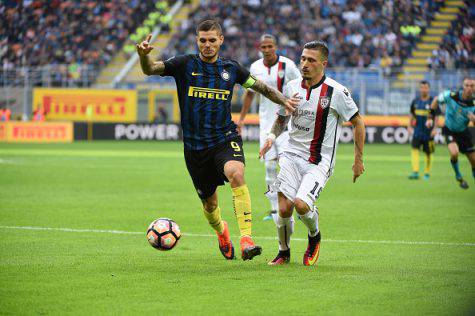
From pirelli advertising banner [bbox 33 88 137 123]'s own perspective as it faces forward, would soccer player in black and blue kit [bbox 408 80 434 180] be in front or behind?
in front

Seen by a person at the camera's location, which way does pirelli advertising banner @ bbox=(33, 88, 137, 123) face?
facing the viewer

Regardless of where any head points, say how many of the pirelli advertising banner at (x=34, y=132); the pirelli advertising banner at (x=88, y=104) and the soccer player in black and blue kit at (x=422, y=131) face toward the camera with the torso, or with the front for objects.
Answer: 3

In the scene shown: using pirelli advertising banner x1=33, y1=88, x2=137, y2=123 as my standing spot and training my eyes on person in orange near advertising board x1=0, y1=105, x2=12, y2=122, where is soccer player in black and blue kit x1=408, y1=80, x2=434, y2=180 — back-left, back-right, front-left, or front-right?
back-left

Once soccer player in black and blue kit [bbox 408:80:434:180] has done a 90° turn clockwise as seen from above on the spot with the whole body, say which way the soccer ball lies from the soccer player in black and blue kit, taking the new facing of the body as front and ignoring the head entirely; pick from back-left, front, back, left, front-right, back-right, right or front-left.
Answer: left

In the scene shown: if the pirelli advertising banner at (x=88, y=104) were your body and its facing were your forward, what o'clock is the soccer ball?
The soccer ball is roughly at 12 o'clock from the pirelli advertising banner.

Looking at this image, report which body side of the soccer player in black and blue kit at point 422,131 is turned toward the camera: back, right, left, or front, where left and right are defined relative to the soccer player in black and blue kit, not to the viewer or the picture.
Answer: front

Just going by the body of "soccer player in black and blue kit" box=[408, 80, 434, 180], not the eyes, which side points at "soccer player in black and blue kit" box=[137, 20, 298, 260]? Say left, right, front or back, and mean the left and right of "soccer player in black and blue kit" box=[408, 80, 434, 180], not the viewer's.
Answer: front

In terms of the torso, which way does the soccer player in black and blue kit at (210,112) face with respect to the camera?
toward the camera

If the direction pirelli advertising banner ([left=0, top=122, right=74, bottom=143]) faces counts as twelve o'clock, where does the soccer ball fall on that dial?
The soccer ball is roughly at 12 o'clock from the pirelli advertising banner.

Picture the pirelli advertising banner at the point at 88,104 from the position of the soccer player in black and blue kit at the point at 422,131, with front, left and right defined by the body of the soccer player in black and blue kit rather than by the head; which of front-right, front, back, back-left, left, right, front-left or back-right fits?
back-right

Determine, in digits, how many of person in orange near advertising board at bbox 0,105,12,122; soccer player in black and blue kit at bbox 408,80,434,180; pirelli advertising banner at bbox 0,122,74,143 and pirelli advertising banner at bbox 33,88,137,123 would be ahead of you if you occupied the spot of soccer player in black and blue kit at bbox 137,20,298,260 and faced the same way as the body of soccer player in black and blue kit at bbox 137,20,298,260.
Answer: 0

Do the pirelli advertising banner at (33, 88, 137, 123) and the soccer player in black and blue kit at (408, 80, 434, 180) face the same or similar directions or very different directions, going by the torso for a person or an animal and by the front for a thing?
same or similar directions

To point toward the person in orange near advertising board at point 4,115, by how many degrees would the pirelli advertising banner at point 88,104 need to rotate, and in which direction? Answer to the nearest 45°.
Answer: approximately 90° to its right

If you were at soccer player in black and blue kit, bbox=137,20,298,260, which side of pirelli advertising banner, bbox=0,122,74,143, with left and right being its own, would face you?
front

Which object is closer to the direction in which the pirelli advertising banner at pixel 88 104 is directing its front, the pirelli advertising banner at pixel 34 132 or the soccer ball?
the soccer ball

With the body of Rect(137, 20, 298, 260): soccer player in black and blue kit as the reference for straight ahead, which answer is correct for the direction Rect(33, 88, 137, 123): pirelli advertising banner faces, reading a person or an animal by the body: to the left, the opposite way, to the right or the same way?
the same way

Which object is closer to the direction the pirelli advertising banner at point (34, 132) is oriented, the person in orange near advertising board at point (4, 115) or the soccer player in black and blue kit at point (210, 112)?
the soccer player in black and blue kit
